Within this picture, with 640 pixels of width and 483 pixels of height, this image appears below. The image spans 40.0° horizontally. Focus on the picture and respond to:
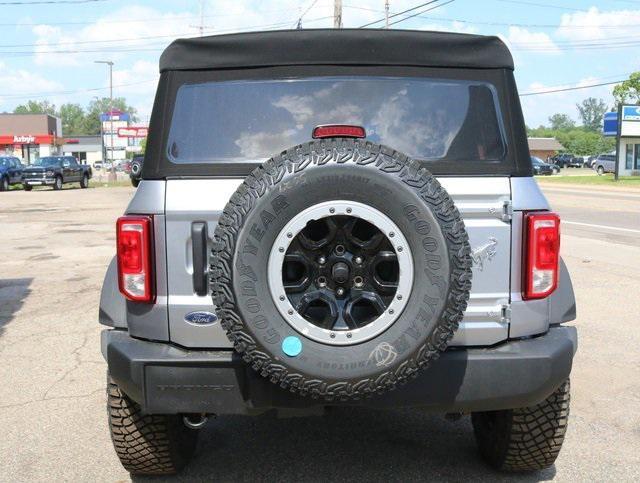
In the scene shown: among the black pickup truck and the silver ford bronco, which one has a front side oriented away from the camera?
the silver ford bronco

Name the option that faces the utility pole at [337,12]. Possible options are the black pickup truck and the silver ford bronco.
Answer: the silver ford bronco

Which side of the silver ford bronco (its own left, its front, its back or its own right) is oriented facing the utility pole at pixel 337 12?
front

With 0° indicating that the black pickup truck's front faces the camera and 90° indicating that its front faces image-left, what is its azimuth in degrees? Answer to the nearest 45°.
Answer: approximately 45°

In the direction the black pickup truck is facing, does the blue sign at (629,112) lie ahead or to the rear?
to the rear

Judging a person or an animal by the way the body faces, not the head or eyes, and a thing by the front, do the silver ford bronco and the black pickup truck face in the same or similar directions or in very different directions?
very different directions

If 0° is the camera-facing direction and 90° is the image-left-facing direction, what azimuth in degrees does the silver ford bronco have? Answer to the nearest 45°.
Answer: approximately 180°

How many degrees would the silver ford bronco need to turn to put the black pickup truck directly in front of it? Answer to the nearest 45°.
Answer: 0° — it already faces it

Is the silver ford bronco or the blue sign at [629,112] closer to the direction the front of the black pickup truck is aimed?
the silver ford bronco

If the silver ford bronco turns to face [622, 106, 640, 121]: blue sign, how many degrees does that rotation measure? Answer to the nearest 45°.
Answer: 0° — it already faces it

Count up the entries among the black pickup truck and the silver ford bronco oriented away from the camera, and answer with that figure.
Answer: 1

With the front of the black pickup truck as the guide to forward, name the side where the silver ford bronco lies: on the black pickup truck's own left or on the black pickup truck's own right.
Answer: on the black pickup truck's own left
